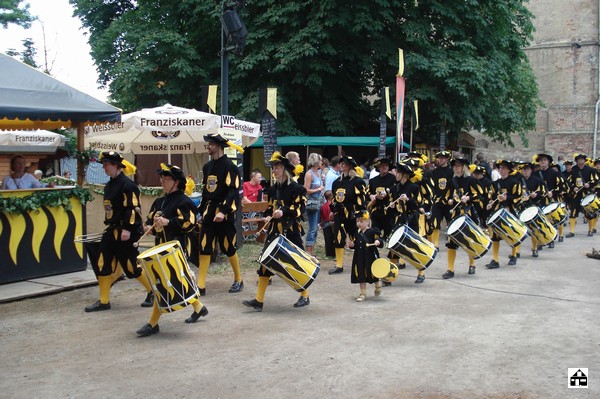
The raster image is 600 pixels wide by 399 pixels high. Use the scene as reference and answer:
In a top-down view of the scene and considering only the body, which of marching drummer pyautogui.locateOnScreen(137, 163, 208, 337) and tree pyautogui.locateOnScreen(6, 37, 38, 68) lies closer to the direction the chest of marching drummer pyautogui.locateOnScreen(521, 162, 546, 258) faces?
the marching drummer

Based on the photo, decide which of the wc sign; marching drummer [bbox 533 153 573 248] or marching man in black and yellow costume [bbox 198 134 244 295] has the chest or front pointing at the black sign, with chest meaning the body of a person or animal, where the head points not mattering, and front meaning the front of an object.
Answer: marching drummer [bbox 533 153 573 248]

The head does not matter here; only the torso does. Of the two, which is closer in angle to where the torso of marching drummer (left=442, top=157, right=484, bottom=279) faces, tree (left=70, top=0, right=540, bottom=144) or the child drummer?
the child drummer

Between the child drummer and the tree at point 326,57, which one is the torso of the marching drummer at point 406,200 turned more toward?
the child drummer

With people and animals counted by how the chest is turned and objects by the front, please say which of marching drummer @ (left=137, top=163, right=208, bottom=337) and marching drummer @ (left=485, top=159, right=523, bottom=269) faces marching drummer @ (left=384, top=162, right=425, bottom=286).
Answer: marching drummer @ (left=485, top=159, right=523, bottom=269)

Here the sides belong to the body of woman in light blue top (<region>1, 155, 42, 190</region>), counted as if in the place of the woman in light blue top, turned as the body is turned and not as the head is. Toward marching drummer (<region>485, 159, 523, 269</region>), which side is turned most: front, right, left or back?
left

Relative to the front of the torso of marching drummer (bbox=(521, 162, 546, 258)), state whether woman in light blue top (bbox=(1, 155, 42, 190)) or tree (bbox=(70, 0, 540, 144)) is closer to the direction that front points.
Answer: the woman in light blue top

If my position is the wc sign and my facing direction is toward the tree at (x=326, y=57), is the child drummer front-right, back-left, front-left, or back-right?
back-right

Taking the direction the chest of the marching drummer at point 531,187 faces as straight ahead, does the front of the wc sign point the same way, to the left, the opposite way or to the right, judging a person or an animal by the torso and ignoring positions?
to the left

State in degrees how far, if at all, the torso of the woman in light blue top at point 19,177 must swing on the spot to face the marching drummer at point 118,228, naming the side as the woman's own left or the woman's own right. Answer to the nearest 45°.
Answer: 0° — they already face them

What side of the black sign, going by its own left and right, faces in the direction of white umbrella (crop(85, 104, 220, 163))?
right
